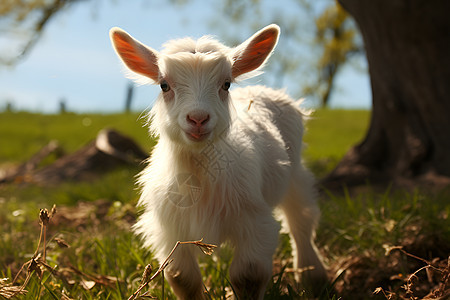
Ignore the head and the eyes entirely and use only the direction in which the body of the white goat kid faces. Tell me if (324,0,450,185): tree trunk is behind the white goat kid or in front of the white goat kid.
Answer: behind

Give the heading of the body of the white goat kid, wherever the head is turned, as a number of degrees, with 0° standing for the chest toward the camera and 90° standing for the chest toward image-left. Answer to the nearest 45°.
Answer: approximately 45°
